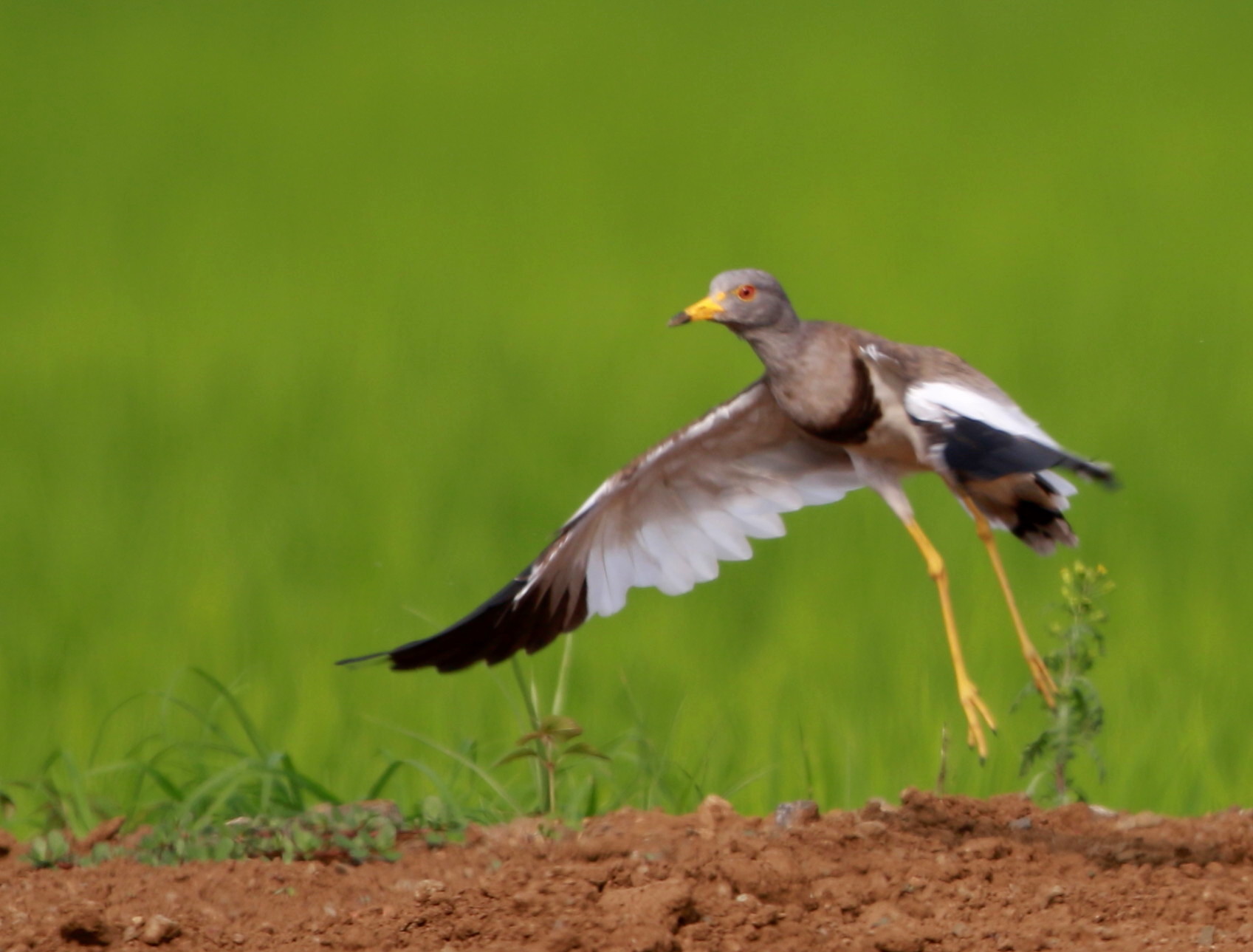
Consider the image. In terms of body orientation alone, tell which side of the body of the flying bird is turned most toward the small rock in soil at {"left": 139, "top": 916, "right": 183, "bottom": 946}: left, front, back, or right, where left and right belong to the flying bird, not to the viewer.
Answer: front

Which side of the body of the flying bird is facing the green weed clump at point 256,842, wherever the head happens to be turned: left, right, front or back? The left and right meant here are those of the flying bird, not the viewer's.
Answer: front

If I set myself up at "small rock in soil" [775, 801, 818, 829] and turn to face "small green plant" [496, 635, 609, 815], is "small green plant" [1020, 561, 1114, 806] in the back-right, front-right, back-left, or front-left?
back-right

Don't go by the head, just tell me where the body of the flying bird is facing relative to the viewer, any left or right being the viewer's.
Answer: facing the viewer and to the left of the viewer
